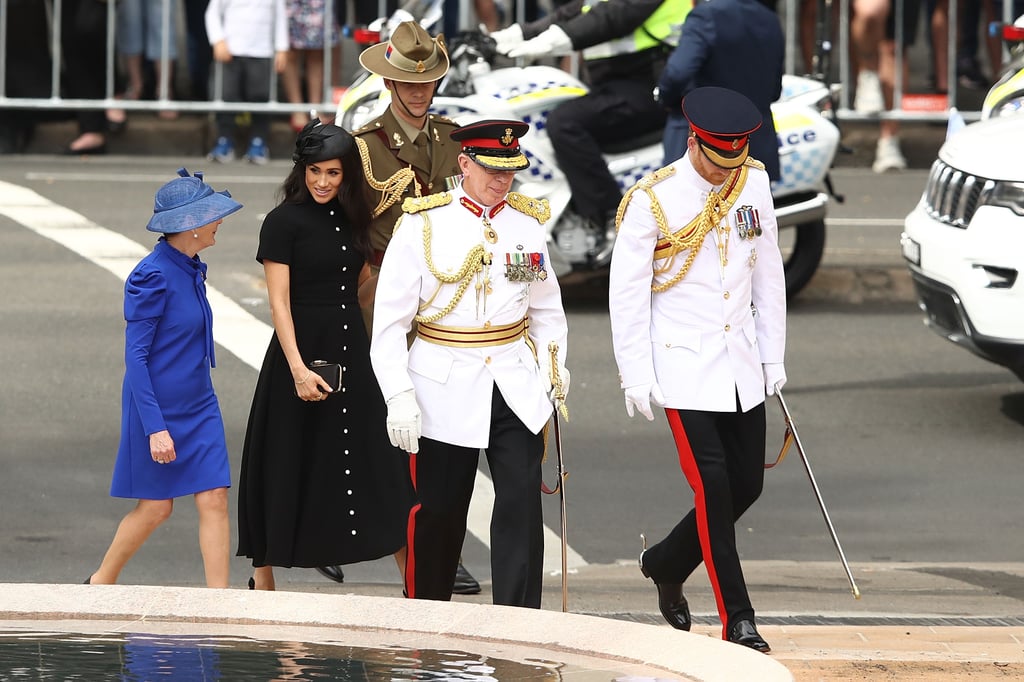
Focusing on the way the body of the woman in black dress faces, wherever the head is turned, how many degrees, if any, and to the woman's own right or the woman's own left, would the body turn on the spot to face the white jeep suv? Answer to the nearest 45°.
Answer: approximately 90° to the woman's own left

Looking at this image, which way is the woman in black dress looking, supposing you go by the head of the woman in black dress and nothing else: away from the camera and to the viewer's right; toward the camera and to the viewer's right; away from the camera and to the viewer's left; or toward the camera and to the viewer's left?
toward the camera and to the viewer's right

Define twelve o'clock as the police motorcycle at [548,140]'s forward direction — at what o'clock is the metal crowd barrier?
The metal crowd barrier is roughly at 2 o'clock from the police motorcycle.

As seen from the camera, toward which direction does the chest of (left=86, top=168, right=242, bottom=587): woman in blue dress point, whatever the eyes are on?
to the viewer's right

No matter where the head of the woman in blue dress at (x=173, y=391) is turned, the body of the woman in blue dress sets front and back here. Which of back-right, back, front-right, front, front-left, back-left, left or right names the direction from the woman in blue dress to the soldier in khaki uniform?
front-left

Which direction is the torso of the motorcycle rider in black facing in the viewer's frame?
to the viewer's left

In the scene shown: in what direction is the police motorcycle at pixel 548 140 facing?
to the viewer's left

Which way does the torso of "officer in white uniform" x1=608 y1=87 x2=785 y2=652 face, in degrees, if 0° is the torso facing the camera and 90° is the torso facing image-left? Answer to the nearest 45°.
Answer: approximately 315°

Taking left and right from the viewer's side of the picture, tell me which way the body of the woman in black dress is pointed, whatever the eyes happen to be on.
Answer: facing the viewer and to the right of the viewer

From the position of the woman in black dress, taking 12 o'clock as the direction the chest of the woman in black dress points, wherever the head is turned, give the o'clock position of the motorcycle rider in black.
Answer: The motorcycle rider in black is roughly at 8 o'clock from the woman in black dress.

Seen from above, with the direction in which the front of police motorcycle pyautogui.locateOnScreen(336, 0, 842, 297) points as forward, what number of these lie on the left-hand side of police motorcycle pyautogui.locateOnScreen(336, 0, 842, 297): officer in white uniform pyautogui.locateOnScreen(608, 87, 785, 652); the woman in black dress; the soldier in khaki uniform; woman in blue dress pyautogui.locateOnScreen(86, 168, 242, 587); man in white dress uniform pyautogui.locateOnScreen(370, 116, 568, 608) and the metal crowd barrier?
5

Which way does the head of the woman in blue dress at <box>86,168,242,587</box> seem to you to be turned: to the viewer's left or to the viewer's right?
to the viewer's right

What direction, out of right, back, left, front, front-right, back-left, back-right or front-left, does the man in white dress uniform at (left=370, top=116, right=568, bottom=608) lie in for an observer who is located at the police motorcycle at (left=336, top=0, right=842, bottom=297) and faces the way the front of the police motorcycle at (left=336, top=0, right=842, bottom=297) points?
left
